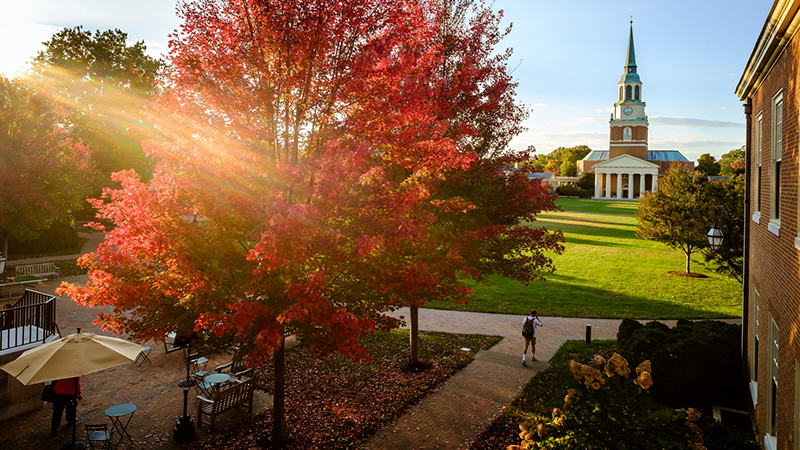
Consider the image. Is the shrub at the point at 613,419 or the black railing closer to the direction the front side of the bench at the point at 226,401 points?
the black railing

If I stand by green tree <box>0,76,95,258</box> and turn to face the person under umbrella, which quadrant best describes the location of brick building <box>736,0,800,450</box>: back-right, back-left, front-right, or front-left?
front-left
